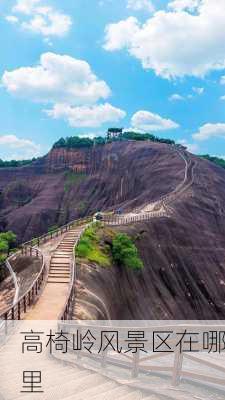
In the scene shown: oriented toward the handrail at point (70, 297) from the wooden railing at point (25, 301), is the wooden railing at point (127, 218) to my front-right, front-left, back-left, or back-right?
front-left

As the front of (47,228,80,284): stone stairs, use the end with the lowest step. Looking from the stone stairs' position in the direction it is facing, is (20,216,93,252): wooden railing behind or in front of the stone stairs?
behind

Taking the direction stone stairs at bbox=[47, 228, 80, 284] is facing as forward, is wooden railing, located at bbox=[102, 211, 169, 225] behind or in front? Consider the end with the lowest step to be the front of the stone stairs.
behind

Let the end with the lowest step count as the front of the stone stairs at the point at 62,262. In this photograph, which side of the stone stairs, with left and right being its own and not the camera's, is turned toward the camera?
front
